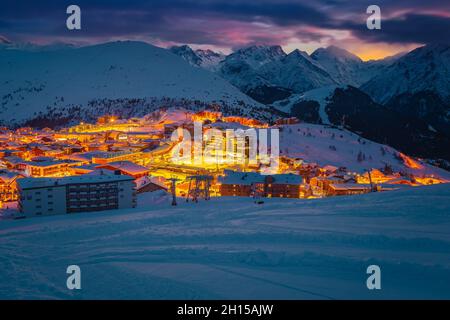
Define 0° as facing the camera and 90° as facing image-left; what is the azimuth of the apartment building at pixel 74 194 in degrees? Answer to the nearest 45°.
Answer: approximately 0°

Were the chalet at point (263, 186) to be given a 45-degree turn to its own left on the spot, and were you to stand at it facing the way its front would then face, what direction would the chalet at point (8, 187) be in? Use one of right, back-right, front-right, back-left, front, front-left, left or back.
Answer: back-right

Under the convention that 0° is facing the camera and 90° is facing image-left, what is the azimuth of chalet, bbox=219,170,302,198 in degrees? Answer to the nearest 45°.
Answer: approximately 0°

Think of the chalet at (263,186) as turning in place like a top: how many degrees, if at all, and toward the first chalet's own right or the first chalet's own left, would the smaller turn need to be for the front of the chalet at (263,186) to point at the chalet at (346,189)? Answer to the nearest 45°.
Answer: approximately 135° to the first chalet's own left

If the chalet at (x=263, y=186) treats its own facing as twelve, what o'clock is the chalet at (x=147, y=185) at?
the chalet at (x=147, y=185) is roughly at 3 o'clock from the chalet at (x=263, y=186).

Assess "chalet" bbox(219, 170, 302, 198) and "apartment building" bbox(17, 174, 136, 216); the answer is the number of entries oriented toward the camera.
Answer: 2

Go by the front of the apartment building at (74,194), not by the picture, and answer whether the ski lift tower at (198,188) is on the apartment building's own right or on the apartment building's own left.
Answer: on the apartment building's own left

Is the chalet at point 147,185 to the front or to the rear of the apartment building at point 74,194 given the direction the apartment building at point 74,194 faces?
to the rear
